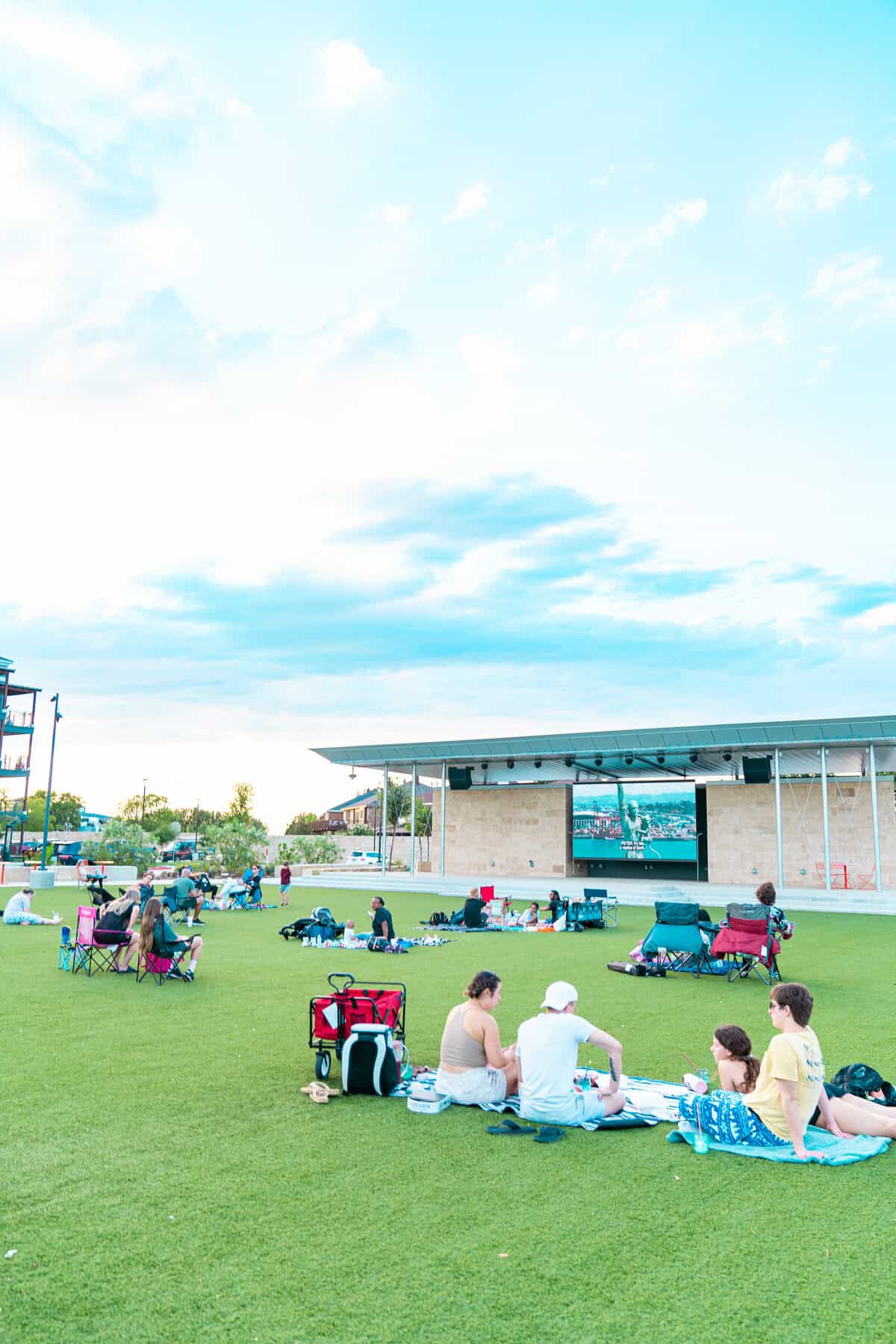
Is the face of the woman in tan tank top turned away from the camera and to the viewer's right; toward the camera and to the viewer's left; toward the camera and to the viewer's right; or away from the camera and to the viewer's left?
away from the camera and to the viewer's right

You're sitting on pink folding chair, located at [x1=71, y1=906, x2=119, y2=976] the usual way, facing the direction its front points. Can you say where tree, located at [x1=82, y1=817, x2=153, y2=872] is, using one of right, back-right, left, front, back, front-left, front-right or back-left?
front-left

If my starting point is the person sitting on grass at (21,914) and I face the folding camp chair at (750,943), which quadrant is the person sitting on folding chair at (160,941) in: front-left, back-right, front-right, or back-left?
front-right

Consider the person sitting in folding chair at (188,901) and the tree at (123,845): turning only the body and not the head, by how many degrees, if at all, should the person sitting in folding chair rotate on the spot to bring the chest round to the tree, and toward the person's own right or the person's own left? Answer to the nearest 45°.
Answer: approximately 45° to the person's own left

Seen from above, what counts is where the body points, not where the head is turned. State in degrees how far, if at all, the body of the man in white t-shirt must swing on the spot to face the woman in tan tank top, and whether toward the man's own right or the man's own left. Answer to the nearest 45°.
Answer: approximately 90° to the man's own left

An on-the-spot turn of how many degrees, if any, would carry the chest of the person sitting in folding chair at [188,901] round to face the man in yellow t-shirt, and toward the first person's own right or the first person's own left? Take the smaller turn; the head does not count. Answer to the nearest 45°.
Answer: approximately 135° to the first person's own right

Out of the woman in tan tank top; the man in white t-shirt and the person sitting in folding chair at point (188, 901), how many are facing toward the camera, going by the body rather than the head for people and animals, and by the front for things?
0

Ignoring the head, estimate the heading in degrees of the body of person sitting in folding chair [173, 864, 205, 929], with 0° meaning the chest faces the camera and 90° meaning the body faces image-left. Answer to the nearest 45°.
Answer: approximately 225°

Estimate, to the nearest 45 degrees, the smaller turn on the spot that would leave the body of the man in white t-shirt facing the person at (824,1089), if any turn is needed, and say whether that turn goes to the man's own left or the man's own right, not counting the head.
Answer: approximately 45° to the man's own right

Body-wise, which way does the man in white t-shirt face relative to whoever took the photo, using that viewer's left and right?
facing away from the viewer and to the right of the viewer

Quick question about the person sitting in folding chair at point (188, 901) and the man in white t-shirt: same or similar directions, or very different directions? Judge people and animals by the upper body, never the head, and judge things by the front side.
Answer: same or similar directions

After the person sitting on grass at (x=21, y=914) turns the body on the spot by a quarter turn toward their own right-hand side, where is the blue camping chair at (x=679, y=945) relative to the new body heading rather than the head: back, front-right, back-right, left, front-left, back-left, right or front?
front-left

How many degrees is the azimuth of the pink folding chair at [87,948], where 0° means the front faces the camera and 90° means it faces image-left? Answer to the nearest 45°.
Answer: approximately 225°

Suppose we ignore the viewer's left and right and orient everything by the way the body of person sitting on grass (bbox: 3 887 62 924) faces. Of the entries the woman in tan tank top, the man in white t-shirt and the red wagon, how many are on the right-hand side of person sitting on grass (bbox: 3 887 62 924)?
3
